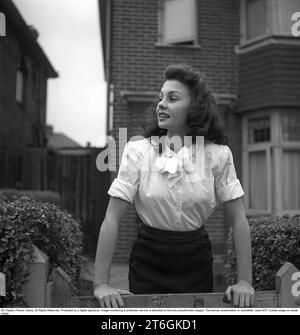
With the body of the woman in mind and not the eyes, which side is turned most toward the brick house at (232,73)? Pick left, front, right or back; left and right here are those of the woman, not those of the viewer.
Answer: back

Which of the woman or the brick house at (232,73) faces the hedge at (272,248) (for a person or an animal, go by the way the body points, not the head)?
the brick house

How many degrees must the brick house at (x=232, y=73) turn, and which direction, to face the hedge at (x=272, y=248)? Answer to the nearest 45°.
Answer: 0° — it already faces it

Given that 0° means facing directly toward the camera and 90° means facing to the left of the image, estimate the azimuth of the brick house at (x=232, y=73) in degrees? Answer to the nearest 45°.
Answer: approximately 0°

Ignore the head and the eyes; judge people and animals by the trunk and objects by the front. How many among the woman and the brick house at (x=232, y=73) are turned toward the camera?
2

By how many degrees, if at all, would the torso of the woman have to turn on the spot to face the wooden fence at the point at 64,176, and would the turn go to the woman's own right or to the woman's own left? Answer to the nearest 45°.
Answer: approximately 180°

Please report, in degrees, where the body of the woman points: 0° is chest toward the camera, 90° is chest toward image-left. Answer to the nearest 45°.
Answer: approximately 0°
